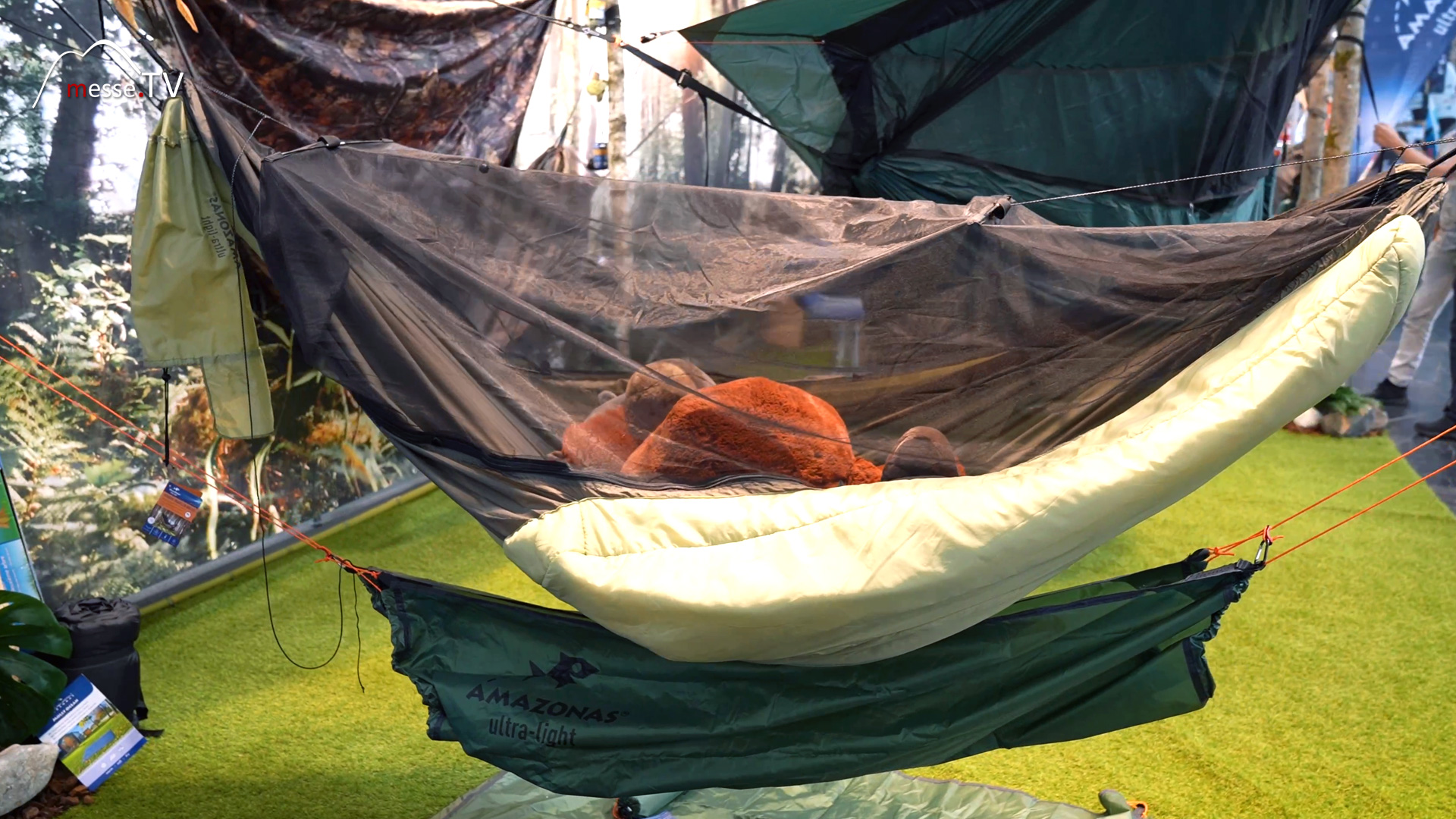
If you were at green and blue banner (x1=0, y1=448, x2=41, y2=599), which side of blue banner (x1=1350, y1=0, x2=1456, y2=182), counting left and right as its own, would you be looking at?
front

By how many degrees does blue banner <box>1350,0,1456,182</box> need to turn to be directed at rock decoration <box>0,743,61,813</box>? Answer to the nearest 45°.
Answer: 0° — it already faces it

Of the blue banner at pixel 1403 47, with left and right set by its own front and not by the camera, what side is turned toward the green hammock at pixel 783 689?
front

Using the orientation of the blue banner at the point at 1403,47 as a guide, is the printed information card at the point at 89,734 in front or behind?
in front

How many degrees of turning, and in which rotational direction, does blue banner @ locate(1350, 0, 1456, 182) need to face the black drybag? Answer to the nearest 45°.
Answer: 0° — it already faces it

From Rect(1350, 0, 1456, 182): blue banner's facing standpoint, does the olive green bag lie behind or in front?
in front

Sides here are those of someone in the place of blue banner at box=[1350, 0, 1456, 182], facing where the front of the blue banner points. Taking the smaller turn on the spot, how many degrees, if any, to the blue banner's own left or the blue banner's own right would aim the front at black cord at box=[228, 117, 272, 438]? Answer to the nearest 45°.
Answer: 0° — it already faces it

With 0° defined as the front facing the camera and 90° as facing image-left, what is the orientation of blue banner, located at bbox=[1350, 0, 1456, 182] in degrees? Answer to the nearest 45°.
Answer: approximately 0°
